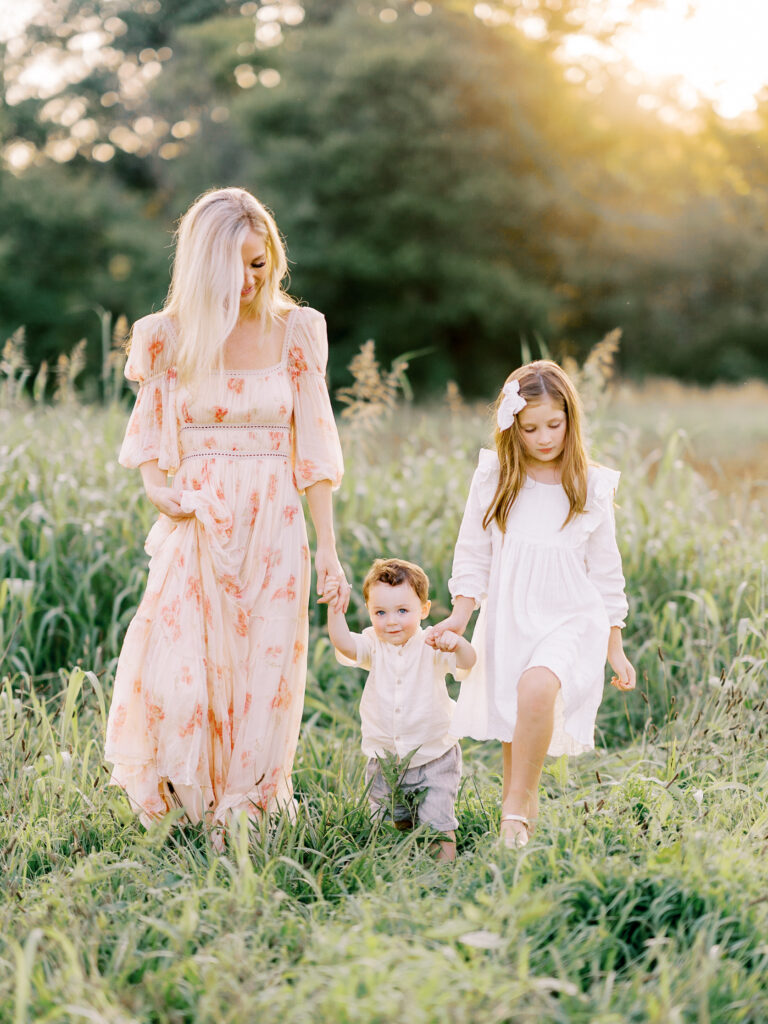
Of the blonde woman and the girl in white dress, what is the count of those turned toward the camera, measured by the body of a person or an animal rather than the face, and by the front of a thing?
2

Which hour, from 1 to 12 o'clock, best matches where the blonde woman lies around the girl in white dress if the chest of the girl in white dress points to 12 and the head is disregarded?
The blonde woman is roughly at 3 o'clock from the girl in white dress.

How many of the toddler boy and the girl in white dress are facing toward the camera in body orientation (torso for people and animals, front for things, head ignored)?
2

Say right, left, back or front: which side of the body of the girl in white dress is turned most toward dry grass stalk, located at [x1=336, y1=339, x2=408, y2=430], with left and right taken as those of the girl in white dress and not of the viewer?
back

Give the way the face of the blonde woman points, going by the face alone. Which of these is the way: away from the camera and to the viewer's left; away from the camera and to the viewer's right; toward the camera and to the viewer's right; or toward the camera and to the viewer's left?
toward the camera and to the viewer's right

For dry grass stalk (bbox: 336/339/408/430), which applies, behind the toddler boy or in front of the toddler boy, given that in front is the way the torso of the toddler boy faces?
behind

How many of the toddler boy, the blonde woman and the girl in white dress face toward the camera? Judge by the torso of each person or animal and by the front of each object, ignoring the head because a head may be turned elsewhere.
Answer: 3
